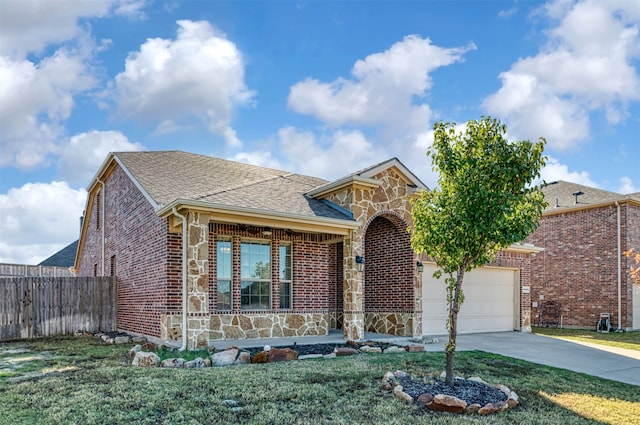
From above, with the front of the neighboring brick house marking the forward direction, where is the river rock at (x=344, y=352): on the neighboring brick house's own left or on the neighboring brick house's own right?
on the neighboring brick house's own right

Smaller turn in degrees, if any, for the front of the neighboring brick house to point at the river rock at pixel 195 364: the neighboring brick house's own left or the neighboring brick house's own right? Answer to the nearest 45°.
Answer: approximately 45° to the neighboring brick house's own right

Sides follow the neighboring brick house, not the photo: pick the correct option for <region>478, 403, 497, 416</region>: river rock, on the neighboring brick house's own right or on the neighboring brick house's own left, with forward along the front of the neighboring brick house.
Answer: on the neighboring brick house's own right

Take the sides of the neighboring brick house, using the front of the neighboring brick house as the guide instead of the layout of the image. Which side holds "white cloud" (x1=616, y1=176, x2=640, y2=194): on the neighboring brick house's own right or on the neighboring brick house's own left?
on the neighboring brick house's own left

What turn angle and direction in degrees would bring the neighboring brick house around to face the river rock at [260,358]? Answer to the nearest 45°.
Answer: approximately 45° to its right

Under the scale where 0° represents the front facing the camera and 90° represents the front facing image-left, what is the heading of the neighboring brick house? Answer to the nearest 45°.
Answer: approximately 315°

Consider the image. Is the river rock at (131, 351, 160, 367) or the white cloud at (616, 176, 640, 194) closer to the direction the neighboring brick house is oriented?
the river rock

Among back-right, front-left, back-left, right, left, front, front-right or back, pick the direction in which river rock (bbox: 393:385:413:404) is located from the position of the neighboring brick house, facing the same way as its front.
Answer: front-right
